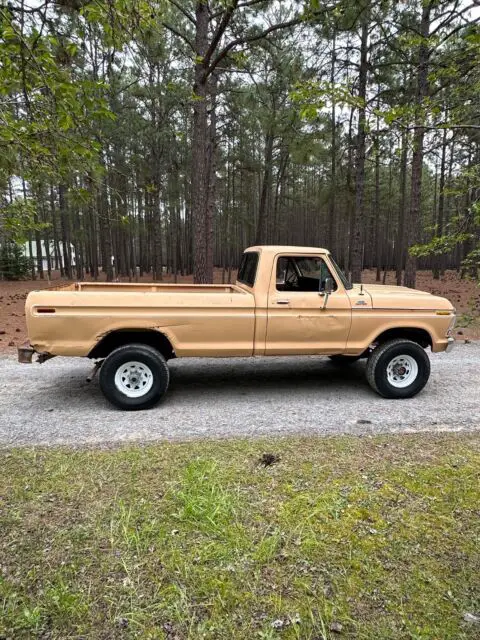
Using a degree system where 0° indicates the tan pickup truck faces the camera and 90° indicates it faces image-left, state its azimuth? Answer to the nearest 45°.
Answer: approximately 270°

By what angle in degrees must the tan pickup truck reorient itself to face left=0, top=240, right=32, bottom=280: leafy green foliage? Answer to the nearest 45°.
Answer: approximately 135° to its left
